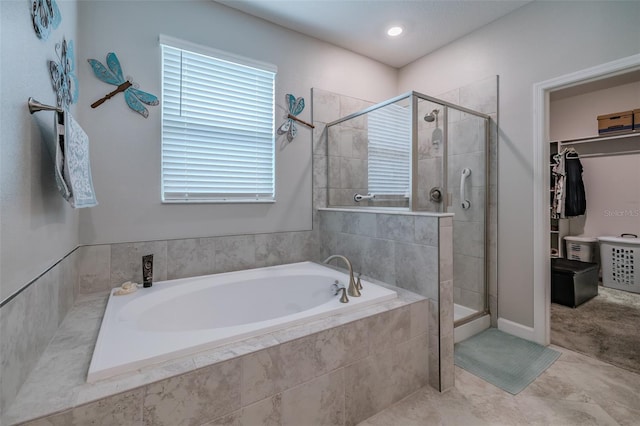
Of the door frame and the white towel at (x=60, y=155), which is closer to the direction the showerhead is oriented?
the white towel

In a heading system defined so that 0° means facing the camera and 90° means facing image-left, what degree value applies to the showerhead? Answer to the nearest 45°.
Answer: approximately 45°

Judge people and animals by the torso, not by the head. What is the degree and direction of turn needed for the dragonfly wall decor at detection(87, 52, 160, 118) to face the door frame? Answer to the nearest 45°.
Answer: approximately 45° to its left

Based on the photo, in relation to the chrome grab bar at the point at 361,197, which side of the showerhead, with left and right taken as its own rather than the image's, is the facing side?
right

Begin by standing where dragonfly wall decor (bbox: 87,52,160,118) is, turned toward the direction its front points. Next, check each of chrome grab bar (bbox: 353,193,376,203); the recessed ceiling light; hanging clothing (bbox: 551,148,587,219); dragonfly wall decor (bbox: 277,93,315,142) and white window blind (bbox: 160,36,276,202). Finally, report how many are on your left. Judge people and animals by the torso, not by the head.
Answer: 5

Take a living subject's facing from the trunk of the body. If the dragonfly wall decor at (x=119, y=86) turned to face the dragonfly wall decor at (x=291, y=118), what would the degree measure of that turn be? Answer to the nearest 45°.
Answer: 0° — it already faces it

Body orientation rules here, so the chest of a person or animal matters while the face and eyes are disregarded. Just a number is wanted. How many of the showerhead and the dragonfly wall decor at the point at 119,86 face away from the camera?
0

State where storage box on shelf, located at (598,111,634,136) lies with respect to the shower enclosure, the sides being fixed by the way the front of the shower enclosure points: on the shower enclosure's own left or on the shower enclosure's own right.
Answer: on the shower enclosure's own left

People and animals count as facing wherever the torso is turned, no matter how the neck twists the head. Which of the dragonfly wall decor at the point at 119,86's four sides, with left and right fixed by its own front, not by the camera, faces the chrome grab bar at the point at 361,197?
left

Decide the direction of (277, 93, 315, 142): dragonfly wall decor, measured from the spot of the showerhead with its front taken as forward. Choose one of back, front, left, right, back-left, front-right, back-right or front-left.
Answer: front-right

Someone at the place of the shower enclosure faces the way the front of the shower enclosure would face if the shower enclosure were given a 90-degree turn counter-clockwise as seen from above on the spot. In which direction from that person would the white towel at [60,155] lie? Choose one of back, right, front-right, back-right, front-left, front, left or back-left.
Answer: back

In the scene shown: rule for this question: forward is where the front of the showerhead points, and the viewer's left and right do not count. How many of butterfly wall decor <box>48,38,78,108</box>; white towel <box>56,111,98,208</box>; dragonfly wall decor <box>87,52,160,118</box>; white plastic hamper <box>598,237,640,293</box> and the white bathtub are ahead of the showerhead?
4

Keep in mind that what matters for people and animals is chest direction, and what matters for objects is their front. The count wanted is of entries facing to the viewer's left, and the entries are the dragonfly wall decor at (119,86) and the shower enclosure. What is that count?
0

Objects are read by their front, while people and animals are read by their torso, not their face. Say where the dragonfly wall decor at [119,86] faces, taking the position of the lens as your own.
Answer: facing the viewer
